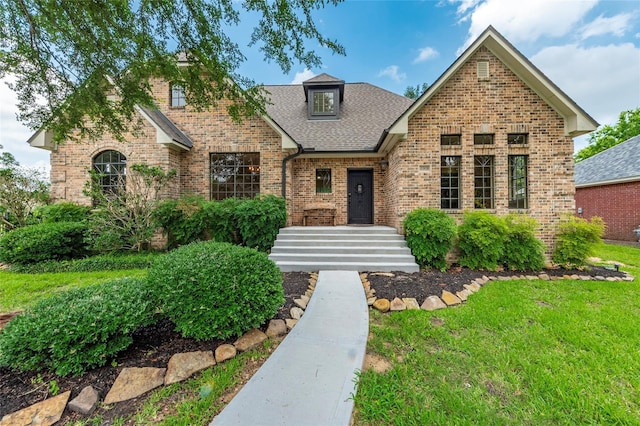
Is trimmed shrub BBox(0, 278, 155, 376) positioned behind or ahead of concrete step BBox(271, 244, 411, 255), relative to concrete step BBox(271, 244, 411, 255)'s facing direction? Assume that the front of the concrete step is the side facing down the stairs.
ahead

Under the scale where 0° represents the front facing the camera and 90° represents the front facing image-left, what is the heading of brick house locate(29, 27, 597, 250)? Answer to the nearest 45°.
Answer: approximately 0°

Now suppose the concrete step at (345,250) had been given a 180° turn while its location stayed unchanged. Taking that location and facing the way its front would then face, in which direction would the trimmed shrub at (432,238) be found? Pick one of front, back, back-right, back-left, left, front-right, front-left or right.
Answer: right

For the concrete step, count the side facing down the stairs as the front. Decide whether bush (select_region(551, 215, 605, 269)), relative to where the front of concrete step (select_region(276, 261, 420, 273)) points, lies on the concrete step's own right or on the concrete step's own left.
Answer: on the concrete step's own left

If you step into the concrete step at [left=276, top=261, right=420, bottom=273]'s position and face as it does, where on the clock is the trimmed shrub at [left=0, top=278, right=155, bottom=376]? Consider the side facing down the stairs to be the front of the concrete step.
The trimmed shrub is roughly at 1 o'clock from the concrete step.

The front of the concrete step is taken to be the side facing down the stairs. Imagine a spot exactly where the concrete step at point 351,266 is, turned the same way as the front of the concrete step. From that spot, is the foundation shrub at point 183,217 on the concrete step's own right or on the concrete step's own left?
on the concrete step's own right

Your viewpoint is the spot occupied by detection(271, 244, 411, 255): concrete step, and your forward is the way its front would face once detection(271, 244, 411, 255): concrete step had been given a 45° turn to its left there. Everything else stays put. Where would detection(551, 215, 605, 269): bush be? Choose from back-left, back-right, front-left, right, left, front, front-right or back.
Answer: front-left

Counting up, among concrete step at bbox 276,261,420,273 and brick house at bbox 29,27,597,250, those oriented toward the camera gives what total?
2

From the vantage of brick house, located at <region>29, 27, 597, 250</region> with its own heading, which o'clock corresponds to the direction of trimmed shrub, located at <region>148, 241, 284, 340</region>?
The trimmed shrub is roughly at 1 o'clock from the brick house.
